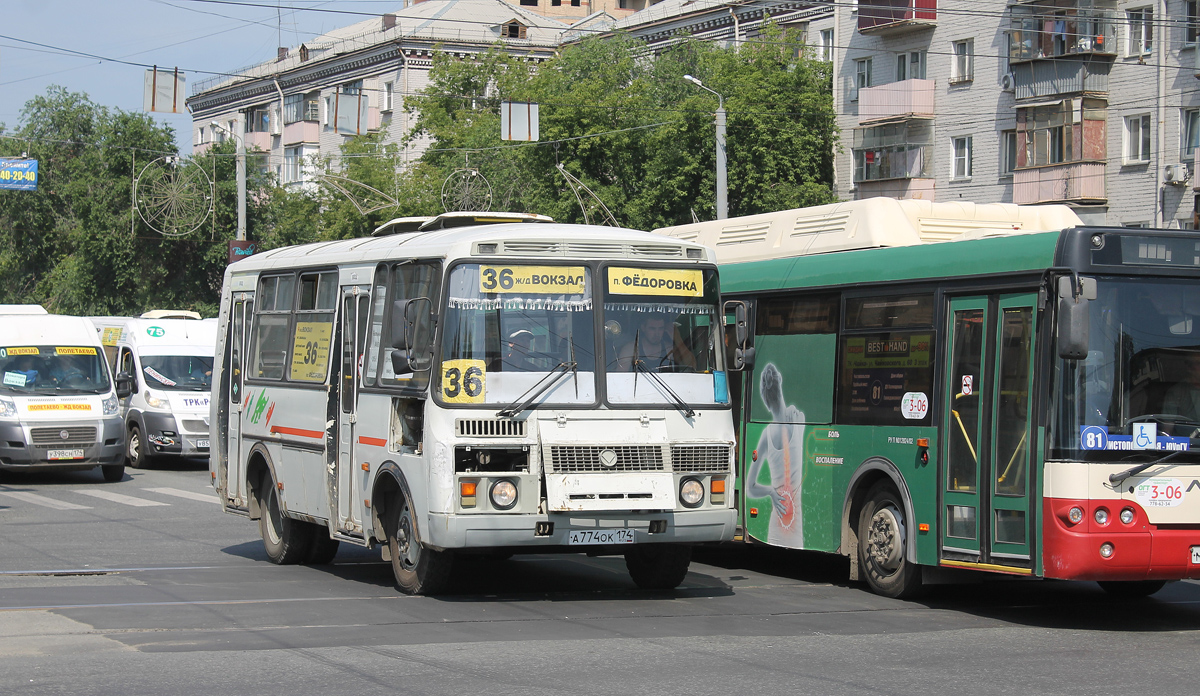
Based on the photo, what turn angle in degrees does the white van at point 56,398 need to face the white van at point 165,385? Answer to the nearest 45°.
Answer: approximately 135° to its left

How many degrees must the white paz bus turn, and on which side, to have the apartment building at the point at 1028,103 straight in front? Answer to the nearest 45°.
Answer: approximately 90° to its left

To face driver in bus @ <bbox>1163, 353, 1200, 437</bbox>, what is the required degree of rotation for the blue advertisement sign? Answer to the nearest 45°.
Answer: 0° — it already faces them

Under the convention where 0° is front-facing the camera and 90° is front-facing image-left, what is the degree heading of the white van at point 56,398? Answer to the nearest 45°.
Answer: approximately 0°

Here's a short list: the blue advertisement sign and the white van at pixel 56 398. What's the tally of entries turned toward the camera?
2
